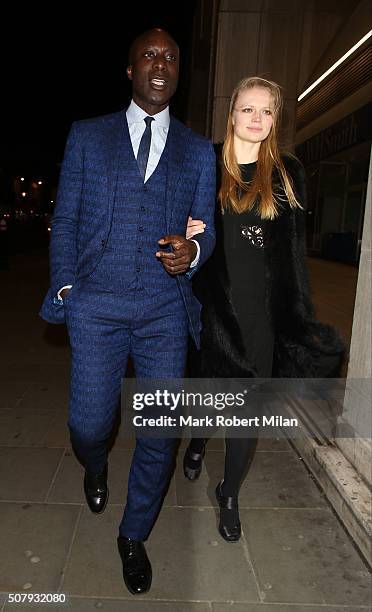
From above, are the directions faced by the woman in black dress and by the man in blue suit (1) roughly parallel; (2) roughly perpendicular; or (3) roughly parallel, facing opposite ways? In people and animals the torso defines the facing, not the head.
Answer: roughly parallel

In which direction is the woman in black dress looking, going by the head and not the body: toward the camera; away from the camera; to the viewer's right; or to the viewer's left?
toward the camera

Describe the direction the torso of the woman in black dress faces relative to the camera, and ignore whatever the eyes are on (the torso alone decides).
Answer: toward the camera

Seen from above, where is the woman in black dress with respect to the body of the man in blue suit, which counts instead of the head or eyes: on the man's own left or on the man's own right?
on the man's own left

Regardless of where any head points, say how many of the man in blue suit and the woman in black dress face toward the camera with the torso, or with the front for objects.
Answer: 2

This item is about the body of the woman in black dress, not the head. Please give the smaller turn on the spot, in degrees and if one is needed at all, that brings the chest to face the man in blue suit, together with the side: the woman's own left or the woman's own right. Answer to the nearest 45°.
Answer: approximately 45° to the woman's own right
